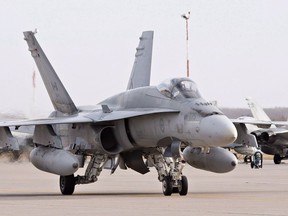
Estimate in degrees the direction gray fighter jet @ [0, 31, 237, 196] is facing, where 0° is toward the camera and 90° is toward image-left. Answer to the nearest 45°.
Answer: approximately 315°
